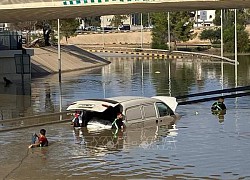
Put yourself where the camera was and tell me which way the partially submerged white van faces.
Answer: facing away from the viewer and to the right of the viewer
